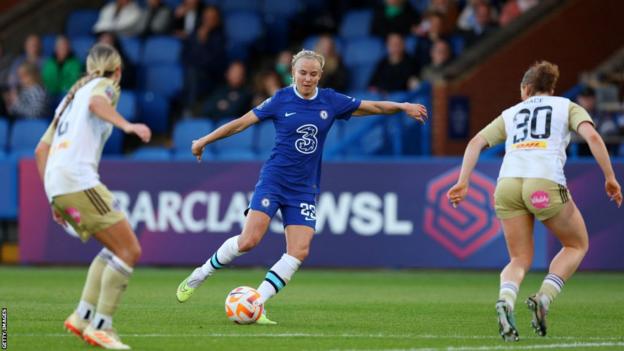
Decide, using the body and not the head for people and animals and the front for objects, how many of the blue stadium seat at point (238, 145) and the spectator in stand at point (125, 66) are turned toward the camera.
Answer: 2

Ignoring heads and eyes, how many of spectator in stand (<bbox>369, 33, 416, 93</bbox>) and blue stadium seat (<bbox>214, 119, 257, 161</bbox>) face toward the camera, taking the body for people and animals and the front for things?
2

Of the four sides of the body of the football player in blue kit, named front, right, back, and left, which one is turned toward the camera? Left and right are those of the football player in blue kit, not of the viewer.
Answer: front

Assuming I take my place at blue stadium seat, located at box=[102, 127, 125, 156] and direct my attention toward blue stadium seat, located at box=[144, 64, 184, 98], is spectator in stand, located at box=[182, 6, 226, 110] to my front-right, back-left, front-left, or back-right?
front-right

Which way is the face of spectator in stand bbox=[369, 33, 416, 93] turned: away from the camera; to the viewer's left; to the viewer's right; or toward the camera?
toward the camera

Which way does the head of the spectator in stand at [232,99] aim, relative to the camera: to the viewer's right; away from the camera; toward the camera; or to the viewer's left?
toward the camera

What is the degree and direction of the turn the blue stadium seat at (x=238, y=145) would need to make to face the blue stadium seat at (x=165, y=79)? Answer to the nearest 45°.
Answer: approximately 135° to its right

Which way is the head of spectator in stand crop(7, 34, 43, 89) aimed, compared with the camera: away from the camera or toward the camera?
toward the camera

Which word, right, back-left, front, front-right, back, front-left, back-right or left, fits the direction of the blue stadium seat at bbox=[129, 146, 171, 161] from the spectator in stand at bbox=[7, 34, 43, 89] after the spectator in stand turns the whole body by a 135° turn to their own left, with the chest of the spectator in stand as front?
right

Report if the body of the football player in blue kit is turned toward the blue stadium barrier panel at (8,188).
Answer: no

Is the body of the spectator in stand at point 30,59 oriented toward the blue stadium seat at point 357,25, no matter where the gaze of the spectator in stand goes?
no

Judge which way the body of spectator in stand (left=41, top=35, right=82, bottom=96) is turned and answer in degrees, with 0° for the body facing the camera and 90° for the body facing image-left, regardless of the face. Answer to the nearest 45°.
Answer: approximately 0°

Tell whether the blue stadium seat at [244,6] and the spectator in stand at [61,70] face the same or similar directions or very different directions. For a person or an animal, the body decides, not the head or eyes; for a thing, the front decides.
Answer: same or similar directions

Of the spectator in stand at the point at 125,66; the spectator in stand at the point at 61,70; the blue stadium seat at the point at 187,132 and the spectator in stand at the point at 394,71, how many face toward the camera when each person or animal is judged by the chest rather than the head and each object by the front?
4

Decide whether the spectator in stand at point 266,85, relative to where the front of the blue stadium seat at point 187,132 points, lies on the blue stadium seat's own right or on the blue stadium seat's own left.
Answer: on the blue stadium seat's own left
